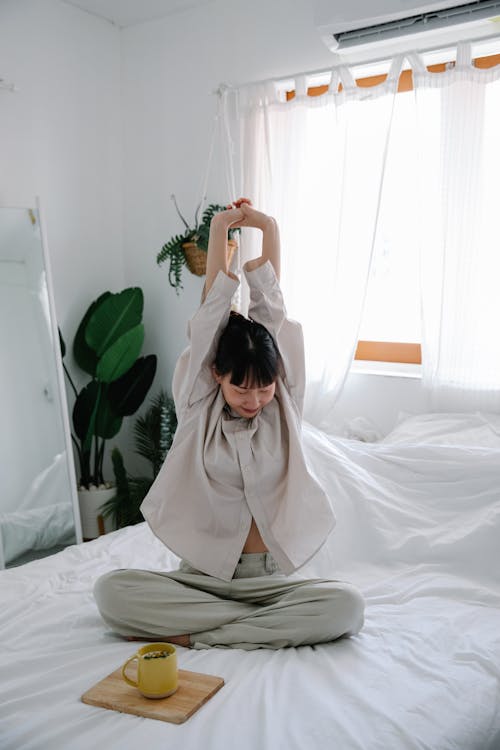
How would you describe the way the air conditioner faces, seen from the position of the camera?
facing the viewer and to the left of the viewer

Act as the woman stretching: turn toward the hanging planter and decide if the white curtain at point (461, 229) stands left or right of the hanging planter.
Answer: right

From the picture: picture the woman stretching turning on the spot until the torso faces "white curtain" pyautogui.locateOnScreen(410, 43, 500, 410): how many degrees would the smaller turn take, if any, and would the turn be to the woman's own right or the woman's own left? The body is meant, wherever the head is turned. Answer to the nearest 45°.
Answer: approximately 135° to the woman's own left

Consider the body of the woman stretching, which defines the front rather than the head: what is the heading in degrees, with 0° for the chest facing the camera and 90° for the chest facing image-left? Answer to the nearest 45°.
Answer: approximately 0°

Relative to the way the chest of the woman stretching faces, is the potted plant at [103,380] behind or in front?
behind

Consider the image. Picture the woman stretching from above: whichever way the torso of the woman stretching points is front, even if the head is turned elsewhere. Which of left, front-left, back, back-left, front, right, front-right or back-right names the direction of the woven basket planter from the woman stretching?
back

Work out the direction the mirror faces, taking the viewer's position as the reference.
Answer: facing the viewer and to the right of the viewer

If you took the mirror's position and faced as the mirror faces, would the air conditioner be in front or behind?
in front

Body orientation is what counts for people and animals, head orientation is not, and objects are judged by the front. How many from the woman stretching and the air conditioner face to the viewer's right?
0

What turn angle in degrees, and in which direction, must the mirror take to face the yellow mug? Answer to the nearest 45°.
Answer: approximately 45° to its right
